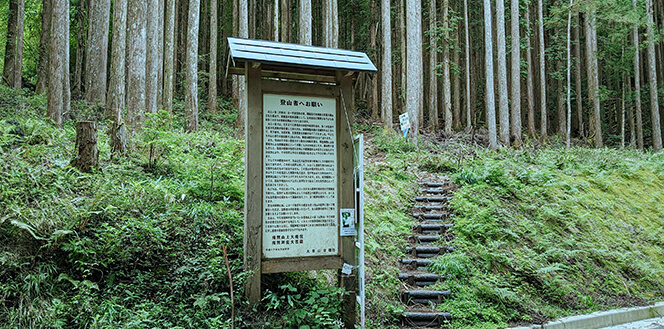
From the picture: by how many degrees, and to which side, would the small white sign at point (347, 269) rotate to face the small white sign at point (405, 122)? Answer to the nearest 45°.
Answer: approximately 180°

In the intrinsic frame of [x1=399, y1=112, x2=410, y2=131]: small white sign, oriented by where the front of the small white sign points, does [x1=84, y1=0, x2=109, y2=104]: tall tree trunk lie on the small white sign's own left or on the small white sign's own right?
on the small white sign's own right

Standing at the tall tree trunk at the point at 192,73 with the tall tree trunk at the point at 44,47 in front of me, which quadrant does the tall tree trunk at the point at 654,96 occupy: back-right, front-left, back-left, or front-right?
back-right

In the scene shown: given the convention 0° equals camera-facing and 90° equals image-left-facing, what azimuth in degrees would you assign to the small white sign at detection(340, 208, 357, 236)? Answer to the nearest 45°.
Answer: approximately 0°

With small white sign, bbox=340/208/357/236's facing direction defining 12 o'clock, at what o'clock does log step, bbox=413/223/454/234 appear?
The log step is roughly at 7 o'clock from the small white sign.

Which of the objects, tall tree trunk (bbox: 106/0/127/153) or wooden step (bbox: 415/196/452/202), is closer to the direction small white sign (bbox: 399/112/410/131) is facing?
the wooden step

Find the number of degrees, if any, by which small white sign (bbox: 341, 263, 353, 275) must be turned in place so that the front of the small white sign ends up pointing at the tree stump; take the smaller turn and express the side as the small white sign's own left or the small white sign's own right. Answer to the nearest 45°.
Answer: approximately 90° to the small white sign's own right

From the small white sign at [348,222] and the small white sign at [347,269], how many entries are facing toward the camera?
2

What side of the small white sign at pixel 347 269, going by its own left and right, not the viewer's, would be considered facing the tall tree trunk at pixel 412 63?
back

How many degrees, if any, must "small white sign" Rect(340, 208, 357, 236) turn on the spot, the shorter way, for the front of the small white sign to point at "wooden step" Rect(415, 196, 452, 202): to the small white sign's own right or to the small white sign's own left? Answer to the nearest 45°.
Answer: approximately 135° to the small white sign's own left

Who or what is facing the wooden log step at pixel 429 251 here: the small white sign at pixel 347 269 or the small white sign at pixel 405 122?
the small white sign at pixel 405 122

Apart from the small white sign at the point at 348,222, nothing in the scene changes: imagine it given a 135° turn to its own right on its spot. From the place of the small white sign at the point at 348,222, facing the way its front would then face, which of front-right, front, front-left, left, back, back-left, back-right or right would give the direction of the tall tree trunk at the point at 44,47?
front
